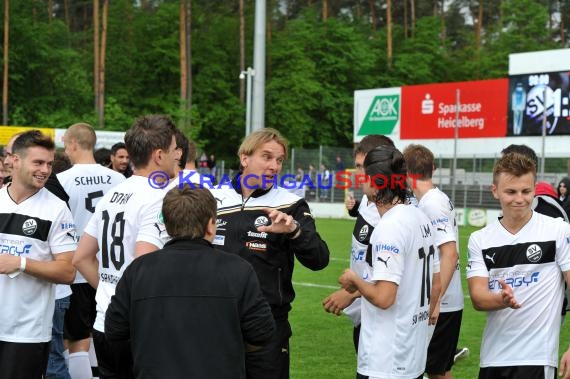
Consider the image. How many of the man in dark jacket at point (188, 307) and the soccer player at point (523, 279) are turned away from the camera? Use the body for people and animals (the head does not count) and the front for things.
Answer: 1

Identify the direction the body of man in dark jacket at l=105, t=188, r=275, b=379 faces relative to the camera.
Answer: away from the camera

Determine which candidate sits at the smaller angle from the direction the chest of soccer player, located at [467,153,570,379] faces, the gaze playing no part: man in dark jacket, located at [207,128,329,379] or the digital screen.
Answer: the man in dark jacket

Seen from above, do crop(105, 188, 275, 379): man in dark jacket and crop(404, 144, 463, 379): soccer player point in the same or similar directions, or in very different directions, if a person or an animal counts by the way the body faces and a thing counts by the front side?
same or similar directions

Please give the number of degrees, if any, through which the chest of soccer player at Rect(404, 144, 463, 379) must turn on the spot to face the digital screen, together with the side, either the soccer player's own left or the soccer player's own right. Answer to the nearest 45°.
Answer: approximately 45° to the soccer player's own right

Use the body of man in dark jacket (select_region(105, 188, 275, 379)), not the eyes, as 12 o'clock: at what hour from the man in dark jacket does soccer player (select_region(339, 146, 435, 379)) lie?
The soccer player is roughly at 2 o'clock from the man in dark jacket.

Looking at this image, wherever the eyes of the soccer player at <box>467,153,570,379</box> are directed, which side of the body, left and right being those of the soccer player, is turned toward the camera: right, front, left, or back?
front

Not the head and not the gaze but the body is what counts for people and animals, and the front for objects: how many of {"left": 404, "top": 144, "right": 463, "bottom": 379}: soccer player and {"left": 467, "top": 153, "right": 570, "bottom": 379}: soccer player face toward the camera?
1

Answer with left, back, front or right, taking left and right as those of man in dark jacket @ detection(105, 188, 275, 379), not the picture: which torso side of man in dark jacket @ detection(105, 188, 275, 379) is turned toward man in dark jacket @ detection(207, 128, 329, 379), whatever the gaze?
front

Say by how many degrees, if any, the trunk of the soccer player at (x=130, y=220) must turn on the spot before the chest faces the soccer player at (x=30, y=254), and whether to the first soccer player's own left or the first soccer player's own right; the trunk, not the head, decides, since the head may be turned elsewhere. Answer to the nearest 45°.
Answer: approximately 90° to the first soccer player's own left

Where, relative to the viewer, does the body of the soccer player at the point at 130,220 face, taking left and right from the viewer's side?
facing away from the viewer and to the right of the viewer

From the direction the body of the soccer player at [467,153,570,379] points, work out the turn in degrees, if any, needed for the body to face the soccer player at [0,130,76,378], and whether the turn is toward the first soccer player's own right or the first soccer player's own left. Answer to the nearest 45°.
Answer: approximately 90° to the first soccer player's own right

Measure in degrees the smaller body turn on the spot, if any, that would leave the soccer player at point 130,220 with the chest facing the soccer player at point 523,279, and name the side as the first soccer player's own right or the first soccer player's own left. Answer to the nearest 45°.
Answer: approximately 45° to the first soccer player's own right

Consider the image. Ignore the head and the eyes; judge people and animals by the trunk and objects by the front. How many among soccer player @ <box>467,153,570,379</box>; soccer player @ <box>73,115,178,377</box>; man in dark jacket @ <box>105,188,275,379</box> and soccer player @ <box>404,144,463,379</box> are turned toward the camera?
1

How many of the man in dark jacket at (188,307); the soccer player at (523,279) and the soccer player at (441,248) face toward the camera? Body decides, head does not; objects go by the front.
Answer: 1
